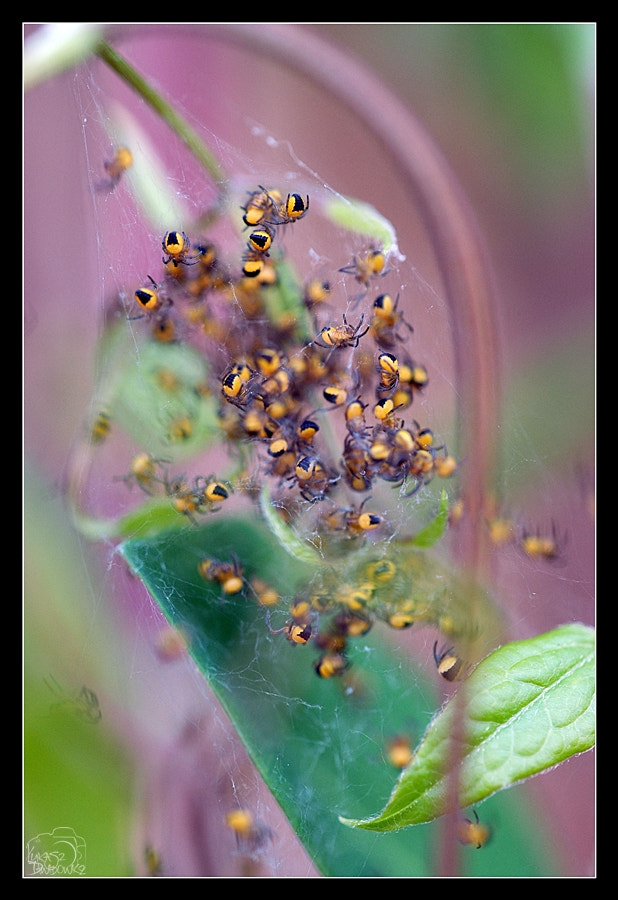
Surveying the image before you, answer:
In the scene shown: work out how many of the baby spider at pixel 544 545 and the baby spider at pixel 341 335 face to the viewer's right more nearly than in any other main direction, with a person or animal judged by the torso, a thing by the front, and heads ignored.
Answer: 2

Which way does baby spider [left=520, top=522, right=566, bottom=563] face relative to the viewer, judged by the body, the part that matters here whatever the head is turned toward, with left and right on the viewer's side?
facing to the right of the viewer

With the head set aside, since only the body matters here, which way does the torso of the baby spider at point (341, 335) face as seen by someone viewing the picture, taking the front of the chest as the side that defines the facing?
to the viewer's right

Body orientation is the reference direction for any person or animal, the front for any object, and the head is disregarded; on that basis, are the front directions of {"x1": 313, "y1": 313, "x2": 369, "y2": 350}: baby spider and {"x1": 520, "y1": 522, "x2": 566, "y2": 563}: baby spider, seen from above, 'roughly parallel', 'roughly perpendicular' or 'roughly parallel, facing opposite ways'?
roughly parallel
